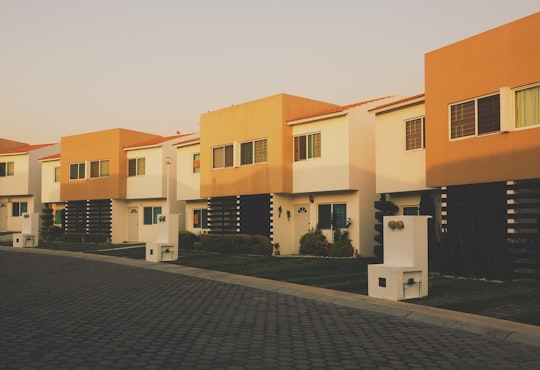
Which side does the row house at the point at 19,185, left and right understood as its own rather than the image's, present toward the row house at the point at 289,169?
left

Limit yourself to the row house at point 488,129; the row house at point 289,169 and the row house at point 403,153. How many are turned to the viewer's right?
0

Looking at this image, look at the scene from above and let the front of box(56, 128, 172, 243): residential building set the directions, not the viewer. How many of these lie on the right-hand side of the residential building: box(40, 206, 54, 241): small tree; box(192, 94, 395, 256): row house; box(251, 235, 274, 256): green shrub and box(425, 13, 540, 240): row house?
1

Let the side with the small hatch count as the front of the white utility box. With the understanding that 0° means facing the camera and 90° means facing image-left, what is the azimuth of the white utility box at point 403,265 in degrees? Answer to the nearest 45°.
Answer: approximately 45°

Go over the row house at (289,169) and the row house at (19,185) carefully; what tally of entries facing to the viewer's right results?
0

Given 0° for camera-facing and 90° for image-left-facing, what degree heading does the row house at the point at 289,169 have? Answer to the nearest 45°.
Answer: approximately 45°

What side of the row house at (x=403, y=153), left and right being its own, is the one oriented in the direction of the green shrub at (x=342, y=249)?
right

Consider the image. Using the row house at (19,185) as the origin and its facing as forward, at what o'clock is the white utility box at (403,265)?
The white utility box is roughly at 10 o'clock from the row house.

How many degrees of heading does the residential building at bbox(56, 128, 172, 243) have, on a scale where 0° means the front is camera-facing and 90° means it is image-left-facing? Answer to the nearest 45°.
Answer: approximately 45°

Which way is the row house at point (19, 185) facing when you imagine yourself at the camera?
facing the viewer and to the left of the viewer

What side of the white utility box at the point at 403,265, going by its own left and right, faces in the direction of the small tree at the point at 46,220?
right
